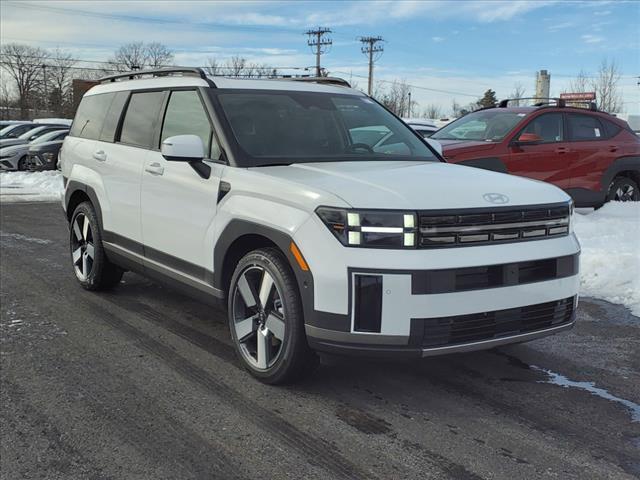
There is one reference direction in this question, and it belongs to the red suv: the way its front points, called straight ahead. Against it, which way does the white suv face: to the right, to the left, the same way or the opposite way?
to the left

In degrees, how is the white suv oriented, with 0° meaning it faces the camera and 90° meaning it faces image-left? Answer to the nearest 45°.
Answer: approximately 315°

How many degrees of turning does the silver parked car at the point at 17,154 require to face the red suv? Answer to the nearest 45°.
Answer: approximately 90° to its left

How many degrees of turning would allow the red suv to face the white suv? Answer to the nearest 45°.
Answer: approximately 45° to its left
